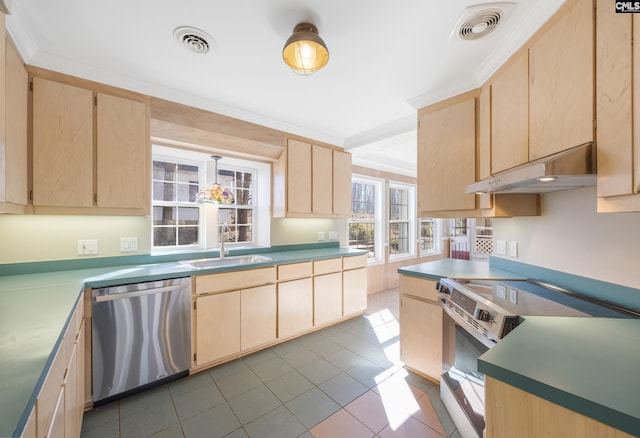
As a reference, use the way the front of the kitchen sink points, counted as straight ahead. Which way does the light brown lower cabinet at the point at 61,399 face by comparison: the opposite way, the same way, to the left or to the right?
to the left

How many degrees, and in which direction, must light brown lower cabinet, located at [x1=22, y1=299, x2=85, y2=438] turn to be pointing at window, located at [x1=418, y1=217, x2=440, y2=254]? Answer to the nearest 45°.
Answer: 0° — it already faces it

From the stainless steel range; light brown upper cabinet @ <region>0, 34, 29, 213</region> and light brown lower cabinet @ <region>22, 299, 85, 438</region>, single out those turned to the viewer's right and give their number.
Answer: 2

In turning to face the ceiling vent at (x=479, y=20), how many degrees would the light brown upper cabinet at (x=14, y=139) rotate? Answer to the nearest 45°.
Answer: approximately 45° to its right

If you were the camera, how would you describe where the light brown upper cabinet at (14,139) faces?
facing to the right of the viewer

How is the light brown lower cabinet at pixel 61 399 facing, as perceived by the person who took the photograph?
facing to the right of the viewer

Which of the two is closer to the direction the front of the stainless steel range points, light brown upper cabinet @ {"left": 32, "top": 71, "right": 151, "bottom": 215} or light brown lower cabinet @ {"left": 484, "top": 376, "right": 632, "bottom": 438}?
the light brown upper cabinet

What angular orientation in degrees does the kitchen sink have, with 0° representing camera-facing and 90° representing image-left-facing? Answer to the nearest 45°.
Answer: approximately 315°
